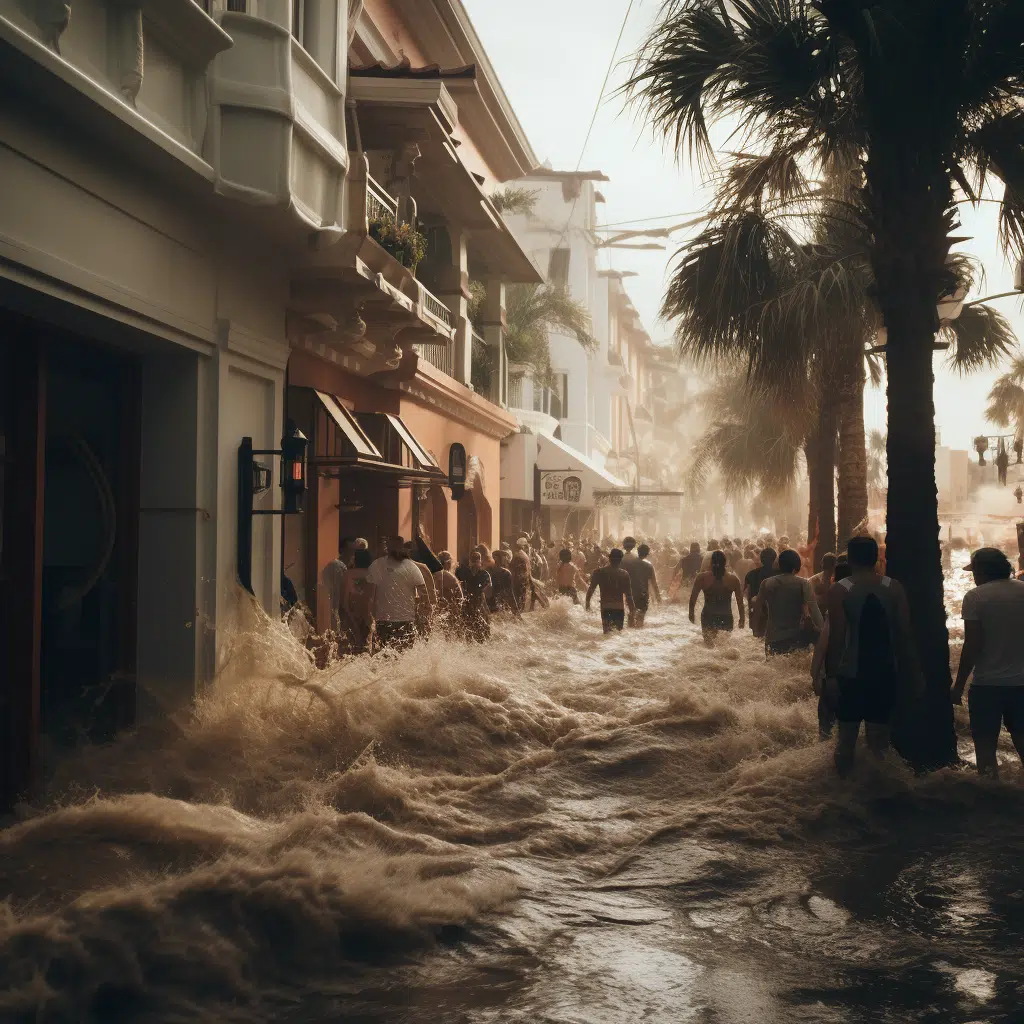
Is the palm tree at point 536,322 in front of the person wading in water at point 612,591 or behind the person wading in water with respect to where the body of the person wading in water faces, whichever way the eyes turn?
in front

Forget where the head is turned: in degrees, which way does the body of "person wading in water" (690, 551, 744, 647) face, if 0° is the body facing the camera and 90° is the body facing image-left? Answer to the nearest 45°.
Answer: approximately 180°

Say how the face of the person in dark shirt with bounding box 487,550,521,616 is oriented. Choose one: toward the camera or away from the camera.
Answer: away from the camera

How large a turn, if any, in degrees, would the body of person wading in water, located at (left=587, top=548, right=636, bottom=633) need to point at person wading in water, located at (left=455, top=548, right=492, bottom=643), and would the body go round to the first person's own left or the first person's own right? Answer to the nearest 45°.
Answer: approximately 135° to the first person's own left

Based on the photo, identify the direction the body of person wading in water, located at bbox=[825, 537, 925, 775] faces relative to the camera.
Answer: away from the camera

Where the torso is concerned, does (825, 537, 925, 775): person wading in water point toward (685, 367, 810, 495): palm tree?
yes

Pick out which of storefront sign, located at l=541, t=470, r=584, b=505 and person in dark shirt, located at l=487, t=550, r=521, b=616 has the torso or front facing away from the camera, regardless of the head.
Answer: the person in dark shirt

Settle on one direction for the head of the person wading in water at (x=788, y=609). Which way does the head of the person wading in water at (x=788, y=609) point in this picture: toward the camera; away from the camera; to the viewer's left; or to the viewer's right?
away from the camera

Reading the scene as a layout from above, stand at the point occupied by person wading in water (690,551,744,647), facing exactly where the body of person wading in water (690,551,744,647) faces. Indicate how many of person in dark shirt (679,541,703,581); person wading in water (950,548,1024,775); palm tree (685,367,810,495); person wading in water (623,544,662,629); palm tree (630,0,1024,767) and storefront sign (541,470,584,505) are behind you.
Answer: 2

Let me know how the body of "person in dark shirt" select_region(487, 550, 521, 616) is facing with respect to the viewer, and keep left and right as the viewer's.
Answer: facing away from the viewer

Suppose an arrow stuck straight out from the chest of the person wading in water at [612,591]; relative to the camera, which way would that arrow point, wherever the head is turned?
away from the camera

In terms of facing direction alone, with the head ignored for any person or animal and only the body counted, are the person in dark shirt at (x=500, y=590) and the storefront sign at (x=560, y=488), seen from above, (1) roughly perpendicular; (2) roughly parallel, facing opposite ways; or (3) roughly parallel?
roughly parallel, facing opposite ways

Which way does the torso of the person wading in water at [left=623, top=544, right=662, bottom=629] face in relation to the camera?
away from the camera

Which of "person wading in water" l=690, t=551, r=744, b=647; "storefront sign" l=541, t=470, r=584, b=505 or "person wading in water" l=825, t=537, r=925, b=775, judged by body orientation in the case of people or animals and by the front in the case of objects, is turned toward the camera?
the storefront sign
